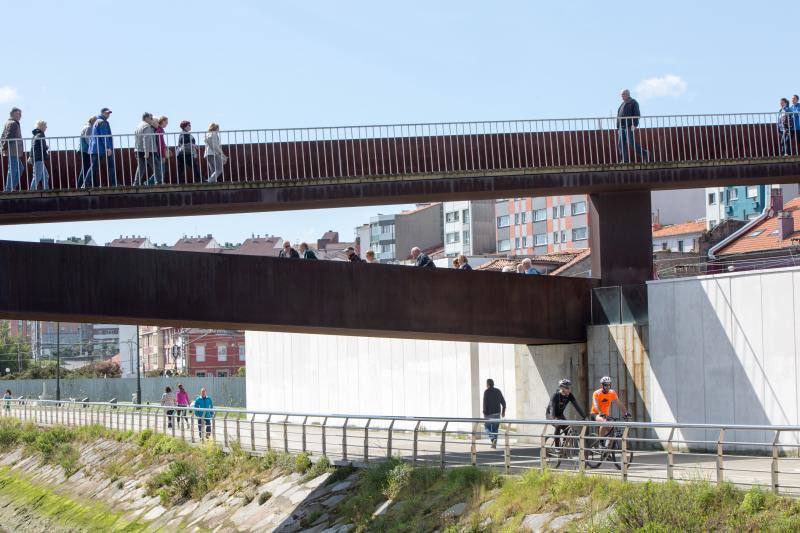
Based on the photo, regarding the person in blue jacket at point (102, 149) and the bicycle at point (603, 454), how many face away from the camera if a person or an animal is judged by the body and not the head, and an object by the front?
0

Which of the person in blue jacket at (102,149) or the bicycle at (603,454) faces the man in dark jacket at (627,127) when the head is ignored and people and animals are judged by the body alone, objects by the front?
the person in blue jacket

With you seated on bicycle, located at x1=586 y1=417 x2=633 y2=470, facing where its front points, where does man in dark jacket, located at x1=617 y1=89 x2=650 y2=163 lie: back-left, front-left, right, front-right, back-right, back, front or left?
back-left

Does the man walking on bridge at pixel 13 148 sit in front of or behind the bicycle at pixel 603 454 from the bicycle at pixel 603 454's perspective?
behind

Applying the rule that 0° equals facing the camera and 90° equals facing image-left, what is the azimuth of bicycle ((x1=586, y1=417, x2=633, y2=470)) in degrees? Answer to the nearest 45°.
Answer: approximately 315°

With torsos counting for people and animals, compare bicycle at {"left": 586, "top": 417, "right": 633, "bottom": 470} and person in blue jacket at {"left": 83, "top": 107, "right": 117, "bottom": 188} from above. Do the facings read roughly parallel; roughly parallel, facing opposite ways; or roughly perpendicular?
roughly perpendicular

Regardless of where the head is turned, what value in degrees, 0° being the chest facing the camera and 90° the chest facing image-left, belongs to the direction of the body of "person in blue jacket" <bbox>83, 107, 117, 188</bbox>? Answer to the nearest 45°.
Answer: approximately 270°
